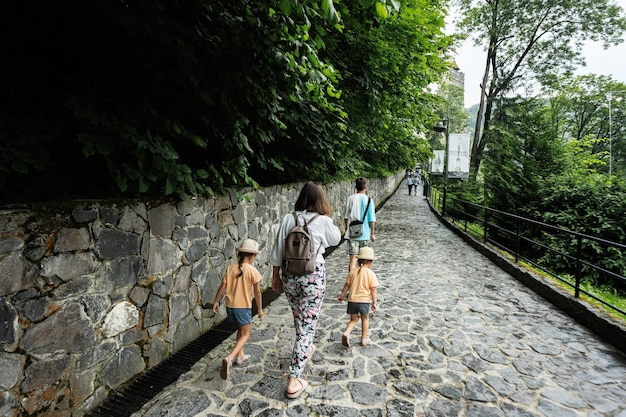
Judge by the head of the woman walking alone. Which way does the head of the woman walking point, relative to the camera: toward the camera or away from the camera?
away from the camera

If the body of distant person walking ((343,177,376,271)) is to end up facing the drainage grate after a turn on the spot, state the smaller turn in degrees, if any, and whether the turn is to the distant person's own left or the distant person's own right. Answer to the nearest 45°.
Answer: approximately 135° to the distant person's own left

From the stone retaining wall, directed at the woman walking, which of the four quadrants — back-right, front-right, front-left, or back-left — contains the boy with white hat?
front-left

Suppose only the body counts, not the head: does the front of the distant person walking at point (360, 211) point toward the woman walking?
no

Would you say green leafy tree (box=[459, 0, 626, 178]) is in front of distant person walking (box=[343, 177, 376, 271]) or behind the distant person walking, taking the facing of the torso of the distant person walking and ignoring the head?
in front

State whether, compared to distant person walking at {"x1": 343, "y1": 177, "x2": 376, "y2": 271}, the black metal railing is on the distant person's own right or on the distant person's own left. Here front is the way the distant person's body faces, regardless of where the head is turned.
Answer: on the distant person's own right

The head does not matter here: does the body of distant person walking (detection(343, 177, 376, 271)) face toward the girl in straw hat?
no

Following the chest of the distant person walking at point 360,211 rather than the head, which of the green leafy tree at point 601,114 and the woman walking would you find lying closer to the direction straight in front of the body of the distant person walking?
the green leafy tree

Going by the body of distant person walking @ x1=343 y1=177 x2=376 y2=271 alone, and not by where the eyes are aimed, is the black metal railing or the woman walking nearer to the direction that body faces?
the black metal railing

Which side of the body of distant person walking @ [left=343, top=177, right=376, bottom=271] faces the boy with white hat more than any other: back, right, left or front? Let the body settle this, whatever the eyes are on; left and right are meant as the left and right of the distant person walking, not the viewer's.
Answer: back

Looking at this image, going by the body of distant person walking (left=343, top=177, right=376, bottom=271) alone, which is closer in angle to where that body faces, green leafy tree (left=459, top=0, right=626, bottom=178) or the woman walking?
the green leafy tree

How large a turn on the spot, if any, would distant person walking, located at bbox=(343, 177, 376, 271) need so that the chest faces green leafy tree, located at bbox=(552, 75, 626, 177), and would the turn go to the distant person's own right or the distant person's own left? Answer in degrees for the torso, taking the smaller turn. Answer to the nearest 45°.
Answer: approximately 45° to the distant person's own right

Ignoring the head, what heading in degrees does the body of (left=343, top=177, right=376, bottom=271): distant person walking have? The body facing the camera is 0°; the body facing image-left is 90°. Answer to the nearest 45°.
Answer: approximately 180°

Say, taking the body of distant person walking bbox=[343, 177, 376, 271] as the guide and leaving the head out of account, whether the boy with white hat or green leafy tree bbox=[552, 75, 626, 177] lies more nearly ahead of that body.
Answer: the green leafy tree
